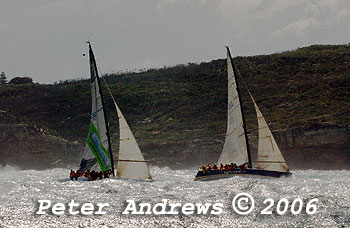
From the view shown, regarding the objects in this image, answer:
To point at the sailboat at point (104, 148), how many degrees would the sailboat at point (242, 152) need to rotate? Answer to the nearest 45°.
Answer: approximately 180°

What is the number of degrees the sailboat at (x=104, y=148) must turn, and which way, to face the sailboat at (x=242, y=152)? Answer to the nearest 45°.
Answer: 0° — it already faces it

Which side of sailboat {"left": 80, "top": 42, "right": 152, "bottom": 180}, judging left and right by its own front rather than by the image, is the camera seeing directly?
right

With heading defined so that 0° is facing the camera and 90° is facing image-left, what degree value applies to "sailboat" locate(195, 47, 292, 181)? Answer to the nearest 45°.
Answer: approximately 270°

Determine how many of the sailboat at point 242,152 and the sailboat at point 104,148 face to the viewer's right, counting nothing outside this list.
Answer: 2
